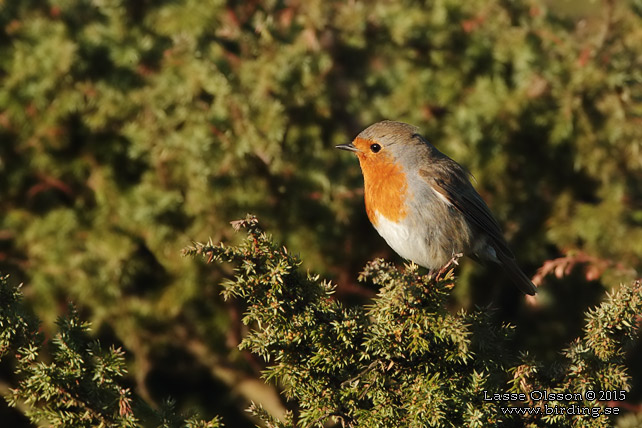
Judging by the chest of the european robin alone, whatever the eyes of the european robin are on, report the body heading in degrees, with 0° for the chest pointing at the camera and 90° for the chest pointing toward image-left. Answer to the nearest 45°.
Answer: approximately 90°
